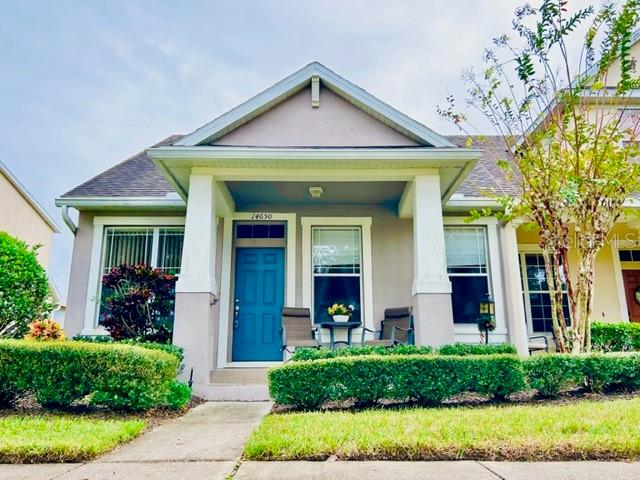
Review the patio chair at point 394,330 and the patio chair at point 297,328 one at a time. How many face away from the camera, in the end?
0

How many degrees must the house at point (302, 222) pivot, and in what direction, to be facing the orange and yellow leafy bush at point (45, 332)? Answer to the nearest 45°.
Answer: approximately 45° to its right

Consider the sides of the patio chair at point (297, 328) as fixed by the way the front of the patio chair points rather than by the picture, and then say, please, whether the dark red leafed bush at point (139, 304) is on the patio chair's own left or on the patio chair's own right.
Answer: on the patio chair's own right

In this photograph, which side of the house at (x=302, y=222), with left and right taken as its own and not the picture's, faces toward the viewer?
front

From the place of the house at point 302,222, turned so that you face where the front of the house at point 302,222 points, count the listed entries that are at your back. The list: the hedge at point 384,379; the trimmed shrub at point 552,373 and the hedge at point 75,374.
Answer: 0

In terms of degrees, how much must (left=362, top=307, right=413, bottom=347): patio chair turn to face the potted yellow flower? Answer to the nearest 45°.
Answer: approximately 45° to its right

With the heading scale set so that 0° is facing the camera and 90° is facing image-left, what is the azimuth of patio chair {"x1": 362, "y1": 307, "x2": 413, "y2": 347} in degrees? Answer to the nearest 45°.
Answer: approximately 45°

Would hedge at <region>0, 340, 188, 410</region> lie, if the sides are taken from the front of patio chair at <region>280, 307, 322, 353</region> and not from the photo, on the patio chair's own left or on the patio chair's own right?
on the patio chair's own right

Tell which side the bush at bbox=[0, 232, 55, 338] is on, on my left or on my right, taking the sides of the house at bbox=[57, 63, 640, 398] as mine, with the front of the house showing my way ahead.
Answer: on my right

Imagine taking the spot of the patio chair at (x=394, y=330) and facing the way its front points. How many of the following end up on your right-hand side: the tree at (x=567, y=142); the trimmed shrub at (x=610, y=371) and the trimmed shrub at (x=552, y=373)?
0

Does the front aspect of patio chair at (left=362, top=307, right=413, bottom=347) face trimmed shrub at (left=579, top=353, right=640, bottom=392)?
no

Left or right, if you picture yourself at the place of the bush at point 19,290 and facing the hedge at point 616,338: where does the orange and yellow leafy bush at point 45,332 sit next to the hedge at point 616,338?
right

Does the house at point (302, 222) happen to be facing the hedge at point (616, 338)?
no

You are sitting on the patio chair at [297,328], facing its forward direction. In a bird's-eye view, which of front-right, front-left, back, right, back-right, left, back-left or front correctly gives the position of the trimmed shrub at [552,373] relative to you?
front

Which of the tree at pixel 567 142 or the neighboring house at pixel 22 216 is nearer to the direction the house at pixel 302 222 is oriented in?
the tree

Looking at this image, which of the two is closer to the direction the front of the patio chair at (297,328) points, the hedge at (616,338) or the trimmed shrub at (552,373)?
the trimmed shrub

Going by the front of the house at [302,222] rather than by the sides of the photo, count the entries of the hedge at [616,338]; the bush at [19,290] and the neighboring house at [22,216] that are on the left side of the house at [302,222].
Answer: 1

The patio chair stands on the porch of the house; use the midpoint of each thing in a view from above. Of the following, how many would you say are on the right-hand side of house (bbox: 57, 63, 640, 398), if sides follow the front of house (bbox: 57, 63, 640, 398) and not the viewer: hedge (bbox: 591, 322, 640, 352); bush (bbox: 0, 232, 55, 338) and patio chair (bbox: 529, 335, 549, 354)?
1

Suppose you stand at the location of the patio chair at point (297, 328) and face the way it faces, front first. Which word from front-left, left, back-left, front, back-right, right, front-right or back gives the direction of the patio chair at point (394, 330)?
front-left

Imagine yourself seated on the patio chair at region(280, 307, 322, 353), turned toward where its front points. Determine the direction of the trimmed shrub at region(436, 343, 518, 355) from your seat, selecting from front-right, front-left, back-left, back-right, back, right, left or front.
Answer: front

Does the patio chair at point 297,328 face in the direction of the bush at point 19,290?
no

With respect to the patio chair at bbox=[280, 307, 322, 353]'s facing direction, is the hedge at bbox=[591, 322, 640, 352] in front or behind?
in front

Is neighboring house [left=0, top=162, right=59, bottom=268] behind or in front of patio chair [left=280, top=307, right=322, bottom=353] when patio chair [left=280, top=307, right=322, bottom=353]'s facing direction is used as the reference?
behind
